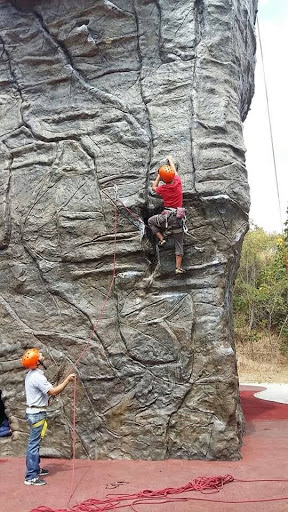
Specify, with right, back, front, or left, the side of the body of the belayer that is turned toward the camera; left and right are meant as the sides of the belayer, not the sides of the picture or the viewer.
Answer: right

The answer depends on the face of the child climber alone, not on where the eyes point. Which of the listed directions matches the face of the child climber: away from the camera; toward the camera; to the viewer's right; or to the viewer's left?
away from the camera
